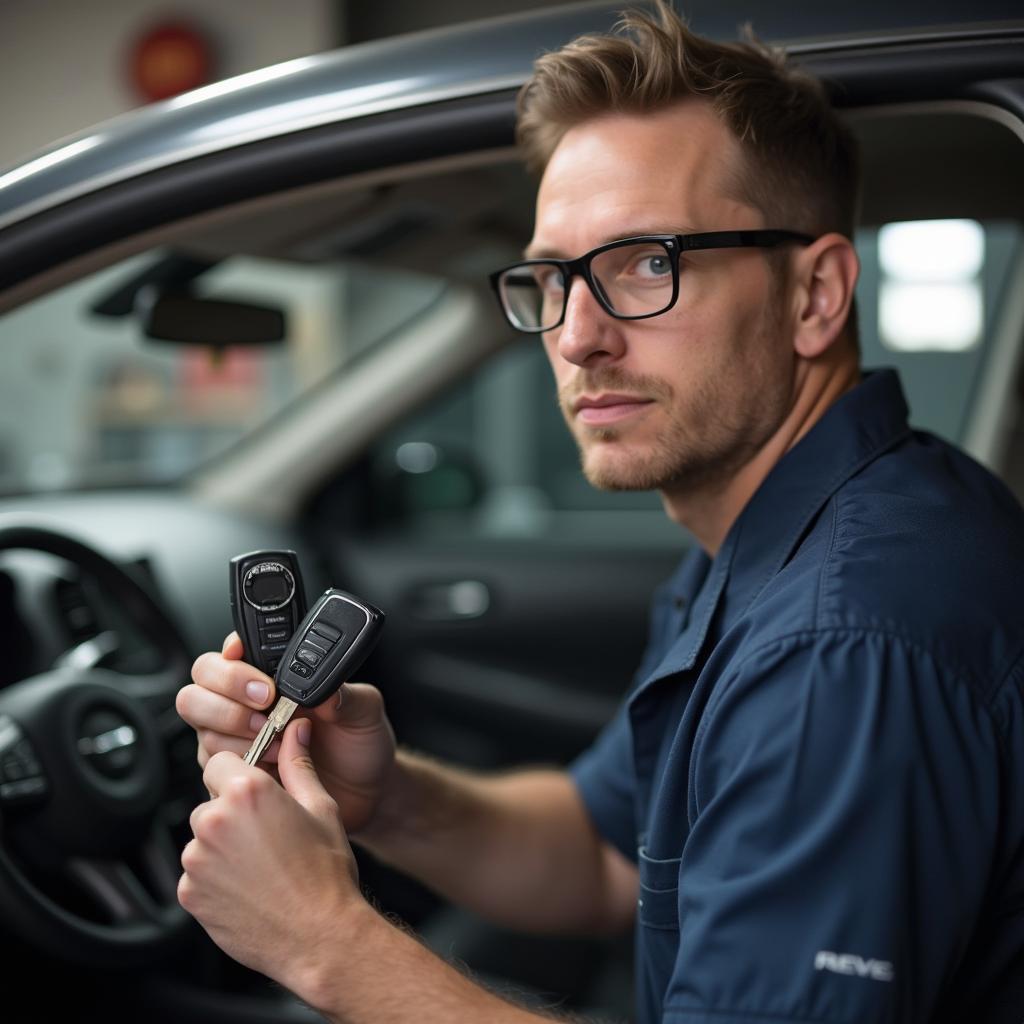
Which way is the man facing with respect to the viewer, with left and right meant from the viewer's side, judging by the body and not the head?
facing to the left of the viewer

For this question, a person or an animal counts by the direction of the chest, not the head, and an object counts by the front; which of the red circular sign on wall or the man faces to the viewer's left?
the man

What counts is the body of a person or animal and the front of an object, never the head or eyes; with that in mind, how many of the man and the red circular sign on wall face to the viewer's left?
1

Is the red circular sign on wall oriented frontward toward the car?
yes

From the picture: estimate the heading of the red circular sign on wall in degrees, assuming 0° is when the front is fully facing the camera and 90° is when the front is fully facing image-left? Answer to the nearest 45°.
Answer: approximately 0°

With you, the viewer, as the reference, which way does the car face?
facing away from the viewer and to the left of the viewer

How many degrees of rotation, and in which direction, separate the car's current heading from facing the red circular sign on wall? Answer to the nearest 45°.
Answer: approximately 45° to its right

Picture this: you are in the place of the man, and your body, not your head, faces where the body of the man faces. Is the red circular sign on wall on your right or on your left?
on your right

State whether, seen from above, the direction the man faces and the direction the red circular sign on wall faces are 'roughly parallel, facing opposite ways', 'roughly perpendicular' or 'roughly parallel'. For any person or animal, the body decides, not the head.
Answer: roughly perpendicular
